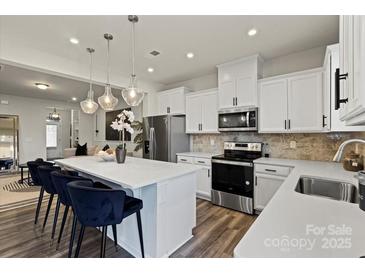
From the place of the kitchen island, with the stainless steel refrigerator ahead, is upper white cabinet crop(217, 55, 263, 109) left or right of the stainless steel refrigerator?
right

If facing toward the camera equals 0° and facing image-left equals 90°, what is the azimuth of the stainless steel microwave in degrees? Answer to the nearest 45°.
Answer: approximately 0°

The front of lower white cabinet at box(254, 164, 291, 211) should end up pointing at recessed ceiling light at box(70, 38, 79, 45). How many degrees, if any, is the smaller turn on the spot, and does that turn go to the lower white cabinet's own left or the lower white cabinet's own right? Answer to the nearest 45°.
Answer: approximately 45° to the lower white cabinet's own right

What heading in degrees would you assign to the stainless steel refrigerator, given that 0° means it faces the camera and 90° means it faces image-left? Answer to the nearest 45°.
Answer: approximately 45°

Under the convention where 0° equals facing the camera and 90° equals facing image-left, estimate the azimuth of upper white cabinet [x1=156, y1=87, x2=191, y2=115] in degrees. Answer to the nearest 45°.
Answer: approximately 45°

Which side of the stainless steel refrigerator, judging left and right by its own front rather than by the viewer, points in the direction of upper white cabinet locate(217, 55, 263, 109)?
left
